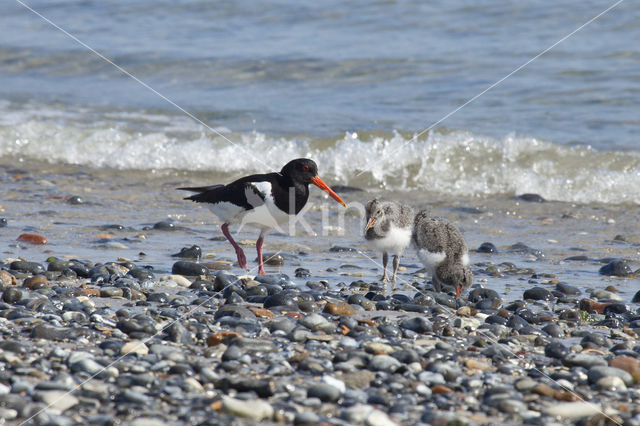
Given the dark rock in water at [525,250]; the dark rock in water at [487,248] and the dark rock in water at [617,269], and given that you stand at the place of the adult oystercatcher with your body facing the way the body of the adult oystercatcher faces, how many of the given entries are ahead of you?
3

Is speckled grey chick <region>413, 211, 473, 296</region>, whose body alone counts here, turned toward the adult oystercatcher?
no

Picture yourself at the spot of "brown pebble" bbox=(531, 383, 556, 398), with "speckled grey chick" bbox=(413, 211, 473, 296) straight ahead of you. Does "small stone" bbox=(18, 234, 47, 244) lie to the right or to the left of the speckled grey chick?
left

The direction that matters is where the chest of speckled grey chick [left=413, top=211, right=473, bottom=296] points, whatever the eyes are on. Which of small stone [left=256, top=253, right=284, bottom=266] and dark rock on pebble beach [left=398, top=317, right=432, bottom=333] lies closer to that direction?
the dark rock on pebble beach

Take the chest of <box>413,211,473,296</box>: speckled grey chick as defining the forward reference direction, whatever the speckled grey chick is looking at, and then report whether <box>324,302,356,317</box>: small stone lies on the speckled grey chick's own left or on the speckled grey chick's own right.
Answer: on the speckled grey chick's own right

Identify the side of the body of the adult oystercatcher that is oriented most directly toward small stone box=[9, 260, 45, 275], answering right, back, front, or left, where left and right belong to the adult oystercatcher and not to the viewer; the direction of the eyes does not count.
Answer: back

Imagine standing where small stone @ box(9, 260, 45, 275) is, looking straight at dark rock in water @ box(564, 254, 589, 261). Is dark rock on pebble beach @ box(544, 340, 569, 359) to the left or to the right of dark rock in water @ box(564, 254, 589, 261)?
right

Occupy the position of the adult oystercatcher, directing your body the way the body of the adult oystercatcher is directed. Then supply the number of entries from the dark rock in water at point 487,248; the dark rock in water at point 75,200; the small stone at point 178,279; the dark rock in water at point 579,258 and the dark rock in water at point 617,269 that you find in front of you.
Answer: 3

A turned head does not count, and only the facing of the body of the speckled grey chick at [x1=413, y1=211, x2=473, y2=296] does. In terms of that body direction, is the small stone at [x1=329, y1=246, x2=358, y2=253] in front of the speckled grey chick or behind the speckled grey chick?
behind

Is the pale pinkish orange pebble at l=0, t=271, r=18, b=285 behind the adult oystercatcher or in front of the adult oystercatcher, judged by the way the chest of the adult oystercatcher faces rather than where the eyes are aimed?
behind

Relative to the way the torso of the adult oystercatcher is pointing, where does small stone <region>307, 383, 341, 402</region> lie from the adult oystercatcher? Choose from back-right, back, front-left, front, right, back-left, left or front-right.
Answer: right

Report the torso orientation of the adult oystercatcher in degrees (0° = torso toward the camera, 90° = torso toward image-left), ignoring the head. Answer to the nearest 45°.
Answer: approximately 270°

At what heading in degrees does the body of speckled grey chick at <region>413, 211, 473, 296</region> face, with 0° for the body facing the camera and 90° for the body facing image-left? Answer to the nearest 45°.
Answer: approximately 315°

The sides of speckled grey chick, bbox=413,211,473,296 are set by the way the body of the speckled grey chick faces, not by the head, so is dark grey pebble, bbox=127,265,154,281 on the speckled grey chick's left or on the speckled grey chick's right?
on the speckled grey chick's right

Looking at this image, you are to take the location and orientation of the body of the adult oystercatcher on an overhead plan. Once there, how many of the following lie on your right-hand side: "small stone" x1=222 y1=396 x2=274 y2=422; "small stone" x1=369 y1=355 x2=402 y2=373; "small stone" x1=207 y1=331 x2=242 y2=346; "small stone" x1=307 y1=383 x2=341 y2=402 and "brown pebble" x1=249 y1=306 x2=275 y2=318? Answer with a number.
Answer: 5
